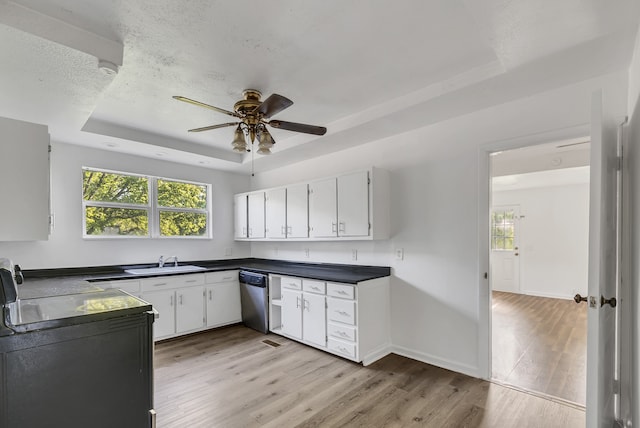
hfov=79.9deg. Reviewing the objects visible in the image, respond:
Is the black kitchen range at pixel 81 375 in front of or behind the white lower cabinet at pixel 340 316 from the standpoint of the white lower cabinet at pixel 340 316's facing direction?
in front

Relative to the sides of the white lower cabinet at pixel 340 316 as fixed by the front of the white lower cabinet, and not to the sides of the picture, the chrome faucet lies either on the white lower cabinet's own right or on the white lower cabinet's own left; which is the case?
on the white lower cabinet's own right

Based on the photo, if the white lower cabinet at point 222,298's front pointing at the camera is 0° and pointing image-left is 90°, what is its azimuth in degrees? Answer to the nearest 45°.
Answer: approximately 315°

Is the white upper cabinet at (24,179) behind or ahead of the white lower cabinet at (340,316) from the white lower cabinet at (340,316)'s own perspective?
ahead

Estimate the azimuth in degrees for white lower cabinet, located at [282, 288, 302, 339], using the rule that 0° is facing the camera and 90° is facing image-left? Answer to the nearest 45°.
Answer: approximately 45°

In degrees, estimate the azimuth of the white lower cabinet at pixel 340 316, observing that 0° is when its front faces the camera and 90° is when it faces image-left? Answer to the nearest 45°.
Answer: approximately 45°
